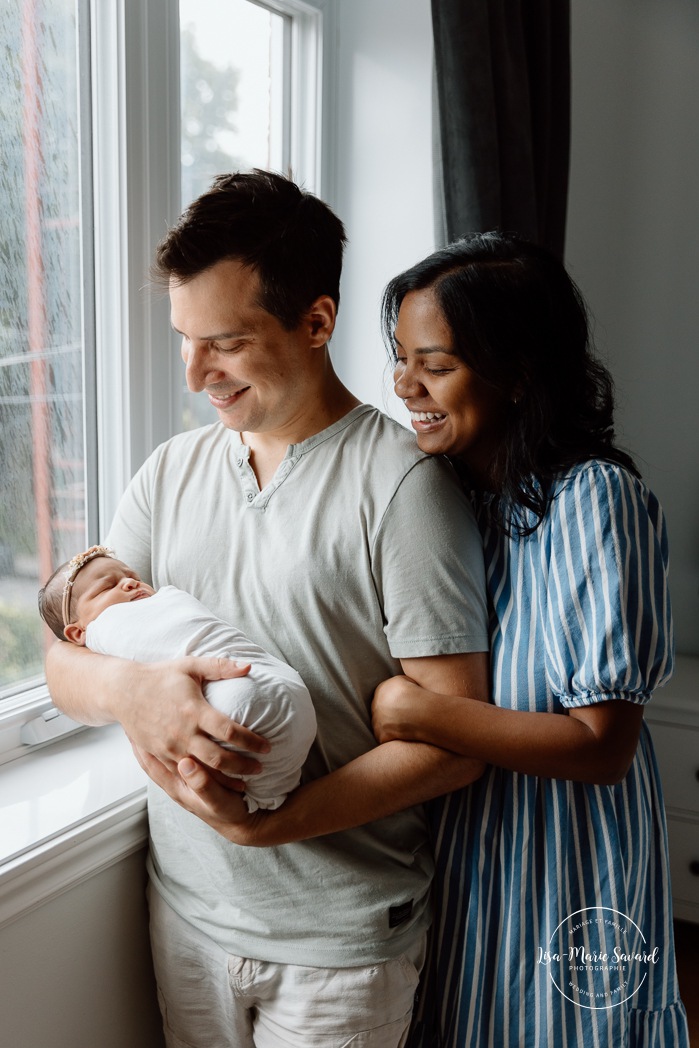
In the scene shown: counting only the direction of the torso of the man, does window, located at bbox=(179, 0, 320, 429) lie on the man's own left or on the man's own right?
on the man's own right

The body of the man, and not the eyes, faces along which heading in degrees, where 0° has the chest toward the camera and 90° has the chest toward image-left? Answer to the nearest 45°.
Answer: approximately 45°

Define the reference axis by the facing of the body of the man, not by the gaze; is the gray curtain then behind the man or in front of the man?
behind
